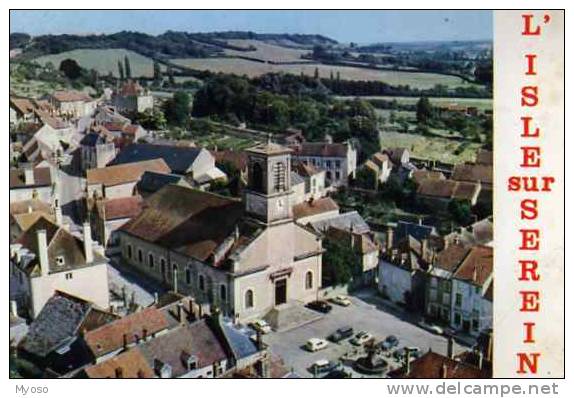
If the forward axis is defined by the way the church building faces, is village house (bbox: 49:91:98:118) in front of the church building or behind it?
behind

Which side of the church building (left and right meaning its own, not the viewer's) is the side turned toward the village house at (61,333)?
right

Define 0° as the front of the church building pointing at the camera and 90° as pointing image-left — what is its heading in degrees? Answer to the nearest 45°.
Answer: approximately 315°

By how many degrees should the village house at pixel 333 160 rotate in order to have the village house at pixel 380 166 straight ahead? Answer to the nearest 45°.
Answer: approximately 135° to its left

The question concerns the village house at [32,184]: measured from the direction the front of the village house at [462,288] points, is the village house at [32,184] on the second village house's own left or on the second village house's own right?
on the second village house's own right

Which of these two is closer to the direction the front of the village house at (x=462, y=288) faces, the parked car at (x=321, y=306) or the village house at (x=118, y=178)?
the parked car

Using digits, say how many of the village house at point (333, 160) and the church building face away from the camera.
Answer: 0

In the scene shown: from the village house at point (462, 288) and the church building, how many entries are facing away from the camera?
0

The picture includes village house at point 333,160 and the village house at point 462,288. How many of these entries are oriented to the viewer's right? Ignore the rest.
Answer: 0

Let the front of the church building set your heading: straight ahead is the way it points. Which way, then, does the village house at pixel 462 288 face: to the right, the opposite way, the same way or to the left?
to the right

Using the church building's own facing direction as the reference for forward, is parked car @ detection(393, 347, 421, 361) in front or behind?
in front

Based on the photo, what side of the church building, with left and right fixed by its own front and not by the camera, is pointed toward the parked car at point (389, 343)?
front
